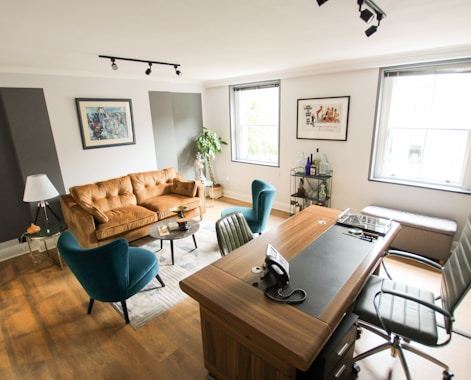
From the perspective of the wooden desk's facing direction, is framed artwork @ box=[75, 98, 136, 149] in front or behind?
behind

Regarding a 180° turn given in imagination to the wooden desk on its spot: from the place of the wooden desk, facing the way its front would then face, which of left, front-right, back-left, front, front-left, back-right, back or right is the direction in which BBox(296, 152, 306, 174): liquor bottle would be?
front-right

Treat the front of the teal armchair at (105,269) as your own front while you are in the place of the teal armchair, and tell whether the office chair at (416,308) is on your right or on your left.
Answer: on your right

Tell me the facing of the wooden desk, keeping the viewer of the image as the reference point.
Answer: facing the viewer and to the right of the viewer

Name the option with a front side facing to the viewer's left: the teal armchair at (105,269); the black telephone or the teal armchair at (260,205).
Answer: the teal armchair at (260,205)

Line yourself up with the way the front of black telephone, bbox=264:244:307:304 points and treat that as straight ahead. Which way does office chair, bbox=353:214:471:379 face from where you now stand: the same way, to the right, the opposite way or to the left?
the opposite way

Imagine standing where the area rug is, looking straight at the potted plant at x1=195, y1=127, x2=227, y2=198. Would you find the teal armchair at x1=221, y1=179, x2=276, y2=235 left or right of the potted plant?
right

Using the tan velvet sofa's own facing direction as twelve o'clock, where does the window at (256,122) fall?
The window is roughly at 10 o'clock from the tan velvet sofa.

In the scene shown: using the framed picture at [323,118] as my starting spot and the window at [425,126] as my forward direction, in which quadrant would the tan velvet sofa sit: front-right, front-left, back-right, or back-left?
back-right

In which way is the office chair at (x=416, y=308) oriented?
to the viewer's left

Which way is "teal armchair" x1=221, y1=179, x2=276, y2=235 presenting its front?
to the viewer's left

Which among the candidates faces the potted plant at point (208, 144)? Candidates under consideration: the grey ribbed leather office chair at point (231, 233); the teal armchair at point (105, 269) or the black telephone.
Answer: the teal armchair

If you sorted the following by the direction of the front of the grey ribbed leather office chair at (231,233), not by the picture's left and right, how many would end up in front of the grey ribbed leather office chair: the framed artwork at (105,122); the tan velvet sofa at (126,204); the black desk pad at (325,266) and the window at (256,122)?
1

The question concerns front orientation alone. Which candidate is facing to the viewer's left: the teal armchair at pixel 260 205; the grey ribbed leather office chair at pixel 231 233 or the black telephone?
the teal armchair

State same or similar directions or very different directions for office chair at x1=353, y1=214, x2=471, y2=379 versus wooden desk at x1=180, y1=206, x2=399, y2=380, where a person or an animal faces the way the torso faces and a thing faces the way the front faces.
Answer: very different directions

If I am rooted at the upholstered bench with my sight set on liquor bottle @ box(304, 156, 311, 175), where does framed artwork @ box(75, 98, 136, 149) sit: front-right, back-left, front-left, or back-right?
front-left

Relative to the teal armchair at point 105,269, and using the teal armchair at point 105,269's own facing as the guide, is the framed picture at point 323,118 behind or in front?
in front
